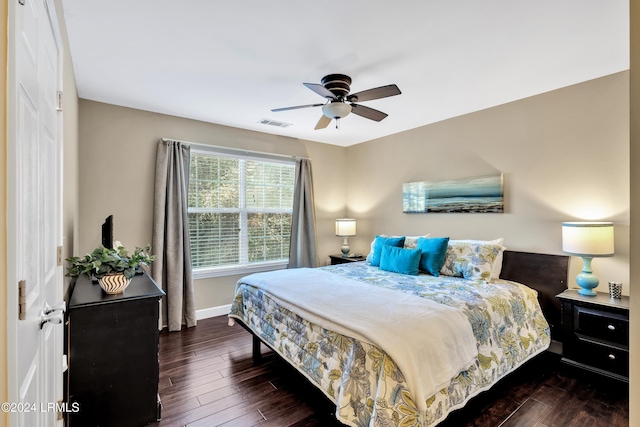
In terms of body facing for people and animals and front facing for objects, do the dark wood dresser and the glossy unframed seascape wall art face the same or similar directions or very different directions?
very different directions

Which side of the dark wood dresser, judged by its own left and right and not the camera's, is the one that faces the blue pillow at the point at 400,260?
front

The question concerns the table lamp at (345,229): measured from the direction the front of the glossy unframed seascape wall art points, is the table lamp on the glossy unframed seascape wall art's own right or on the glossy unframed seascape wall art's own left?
on the glossy unframed seascape wall art's own right

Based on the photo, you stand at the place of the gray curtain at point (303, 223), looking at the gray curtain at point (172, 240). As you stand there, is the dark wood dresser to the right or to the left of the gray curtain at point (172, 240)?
left

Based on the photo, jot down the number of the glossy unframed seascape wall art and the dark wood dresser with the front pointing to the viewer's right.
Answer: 1

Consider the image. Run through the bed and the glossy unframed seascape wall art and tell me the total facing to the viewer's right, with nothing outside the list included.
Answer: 0

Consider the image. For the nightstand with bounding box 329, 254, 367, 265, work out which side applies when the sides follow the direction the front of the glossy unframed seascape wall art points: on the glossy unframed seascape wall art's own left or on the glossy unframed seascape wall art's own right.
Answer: on the glossy unframed seascape wall art's own right

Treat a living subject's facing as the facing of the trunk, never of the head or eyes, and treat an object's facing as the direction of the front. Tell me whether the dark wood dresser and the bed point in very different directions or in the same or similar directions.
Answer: very different directions

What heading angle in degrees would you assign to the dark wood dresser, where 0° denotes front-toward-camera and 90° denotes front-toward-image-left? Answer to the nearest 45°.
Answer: approximately 270°

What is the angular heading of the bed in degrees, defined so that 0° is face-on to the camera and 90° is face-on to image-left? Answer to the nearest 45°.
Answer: approximately 45°

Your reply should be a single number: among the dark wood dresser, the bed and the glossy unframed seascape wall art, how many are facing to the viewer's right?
1

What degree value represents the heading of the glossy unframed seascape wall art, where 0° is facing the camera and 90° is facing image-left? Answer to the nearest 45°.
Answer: approximately 45°
